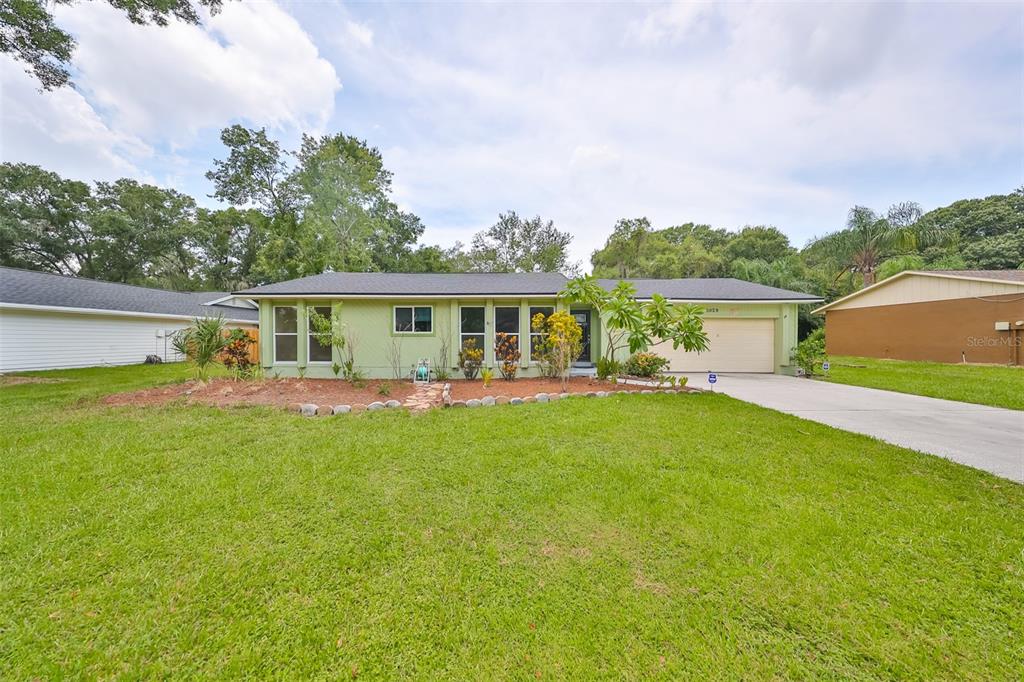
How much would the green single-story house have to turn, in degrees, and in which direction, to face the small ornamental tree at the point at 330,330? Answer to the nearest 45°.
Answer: approximately 45° to its right

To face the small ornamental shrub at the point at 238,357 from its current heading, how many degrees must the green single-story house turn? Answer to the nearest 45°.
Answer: approximately 90° to its right

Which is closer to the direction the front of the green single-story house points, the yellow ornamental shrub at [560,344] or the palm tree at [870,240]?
the yellow ornamental shrub

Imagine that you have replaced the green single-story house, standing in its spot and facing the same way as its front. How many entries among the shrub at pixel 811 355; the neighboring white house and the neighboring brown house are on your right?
1

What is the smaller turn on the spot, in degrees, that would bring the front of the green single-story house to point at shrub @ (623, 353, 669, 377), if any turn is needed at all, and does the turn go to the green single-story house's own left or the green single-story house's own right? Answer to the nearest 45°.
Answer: approximately 90° to the green single-story house's own left

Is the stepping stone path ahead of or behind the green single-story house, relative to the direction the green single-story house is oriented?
ahead

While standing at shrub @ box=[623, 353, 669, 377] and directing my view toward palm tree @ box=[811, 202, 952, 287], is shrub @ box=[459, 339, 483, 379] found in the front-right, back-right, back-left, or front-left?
back-left

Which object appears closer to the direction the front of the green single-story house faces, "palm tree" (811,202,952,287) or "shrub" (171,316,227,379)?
the shrub

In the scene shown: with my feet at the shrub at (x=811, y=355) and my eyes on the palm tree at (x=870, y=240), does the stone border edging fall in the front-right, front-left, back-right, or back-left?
back-left

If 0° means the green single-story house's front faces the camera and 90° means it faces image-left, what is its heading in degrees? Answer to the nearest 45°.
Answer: approximately 0°

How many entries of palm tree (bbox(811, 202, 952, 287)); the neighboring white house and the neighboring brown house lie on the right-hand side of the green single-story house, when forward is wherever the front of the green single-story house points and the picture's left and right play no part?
1

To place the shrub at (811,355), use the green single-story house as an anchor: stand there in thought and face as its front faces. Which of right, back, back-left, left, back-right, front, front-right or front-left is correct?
left
